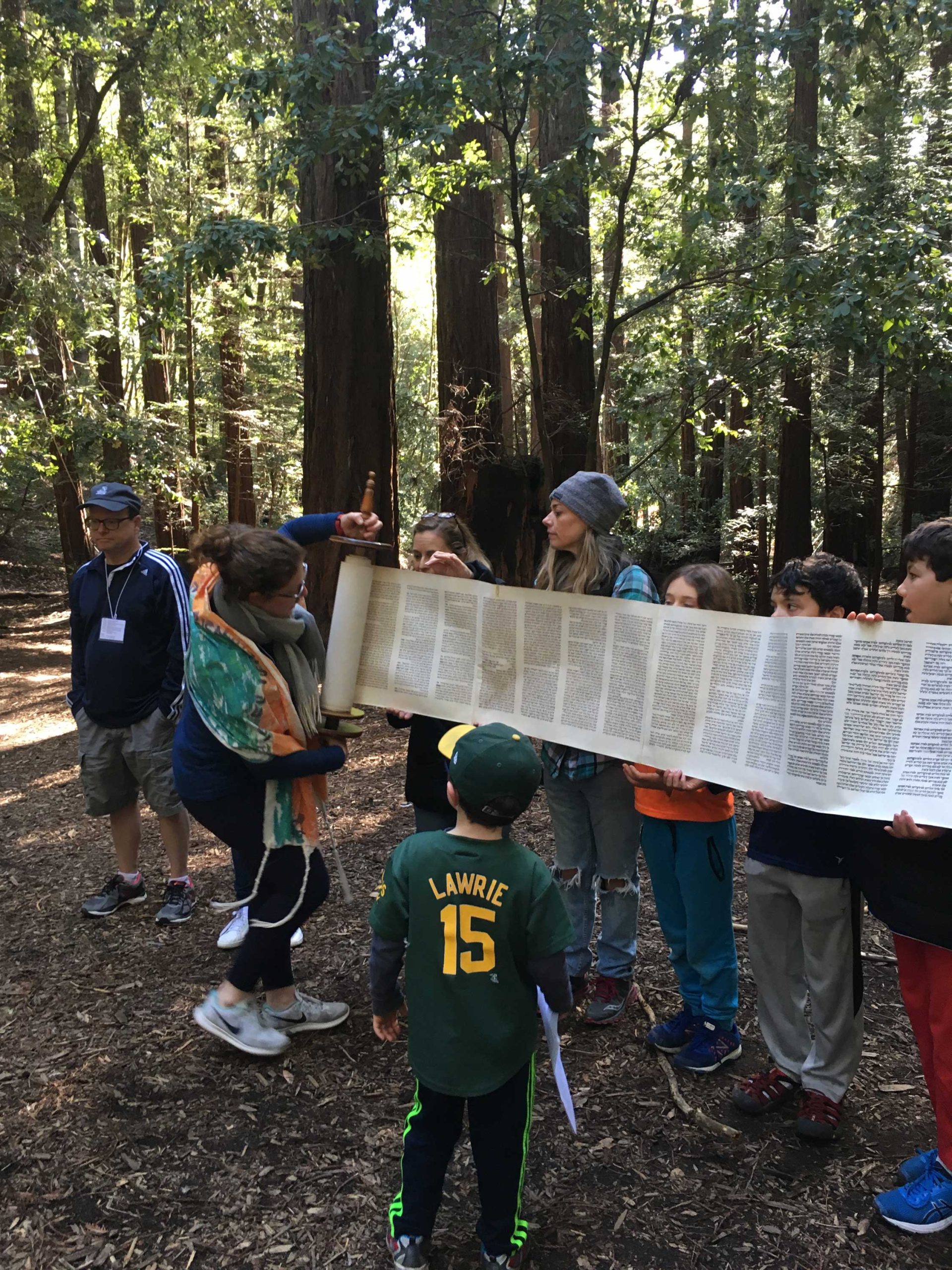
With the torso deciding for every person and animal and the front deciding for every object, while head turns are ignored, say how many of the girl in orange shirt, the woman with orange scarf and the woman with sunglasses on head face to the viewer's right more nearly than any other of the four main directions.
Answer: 1

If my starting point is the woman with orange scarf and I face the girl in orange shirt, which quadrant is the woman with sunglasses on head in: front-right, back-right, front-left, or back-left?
front-left

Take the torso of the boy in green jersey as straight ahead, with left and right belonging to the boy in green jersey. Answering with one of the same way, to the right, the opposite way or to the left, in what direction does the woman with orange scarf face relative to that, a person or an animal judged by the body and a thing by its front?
to the right

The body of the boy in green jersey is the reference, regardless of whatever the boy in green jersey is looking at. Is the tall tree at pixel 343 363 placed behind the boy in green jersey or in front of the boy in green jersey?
in front

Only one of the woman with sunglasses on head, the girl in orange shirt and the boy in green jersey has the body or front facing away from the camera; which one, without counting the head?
the boy in green jersey

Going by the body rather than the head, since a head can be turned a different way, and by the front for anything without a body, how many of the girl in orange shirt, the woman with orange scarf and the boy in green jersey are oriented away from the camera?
1

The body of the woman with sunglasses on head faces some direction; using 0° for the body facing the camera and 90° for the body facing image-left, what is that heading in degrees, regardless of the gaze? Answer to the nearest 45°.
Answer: approximately 45°

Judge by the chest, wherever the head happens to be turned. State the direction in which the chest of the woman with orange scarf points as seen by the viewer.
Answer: to the viewer's right

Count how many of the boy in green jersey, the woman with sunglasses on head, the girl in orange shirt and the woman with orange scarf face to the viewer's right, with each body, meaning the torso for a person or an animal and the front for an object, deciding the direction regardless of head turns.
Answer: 1

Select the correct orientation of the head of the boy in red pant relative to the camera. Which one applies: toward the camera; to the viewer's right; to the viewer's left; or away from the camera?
to the viewer's left

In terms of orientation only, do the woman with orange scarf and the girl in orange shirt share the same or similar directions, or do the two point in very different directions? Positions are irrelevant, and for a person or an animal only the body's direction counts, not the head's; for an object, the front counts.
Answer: very different directions

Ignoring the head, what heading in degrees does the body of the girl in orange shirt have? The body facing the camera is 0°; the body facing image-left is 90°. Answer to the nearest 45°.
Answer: approximately 45°

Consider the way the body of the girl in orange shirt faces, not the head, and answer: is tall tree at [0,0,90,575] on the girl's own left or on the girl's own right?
on the girl's own right

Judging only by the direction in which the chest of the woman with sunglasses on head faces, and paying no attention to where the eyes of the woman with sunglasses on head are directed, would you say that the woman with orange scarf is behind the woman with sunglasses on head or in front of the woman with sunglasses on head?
in front

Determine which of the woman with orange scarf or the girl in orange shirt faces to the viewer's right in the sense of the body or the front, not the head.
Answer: the woman with orange scarf

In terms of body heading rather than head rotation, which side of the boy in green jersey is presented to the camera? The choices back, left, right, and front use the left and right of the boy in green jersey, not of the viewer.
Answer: back

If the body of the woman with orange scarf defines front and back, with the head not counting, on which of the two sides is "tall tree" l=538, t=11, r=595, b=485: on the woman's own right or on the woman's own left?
on the woman's own left

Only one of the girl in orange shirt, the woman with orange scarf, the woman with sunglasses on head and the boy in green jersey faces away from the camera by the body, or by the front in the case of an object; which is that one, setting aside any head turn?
the boy in green jersey

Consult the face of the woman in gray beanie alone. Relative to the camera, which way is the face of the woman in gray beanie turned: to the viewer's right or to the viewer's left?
to the viewer's left
